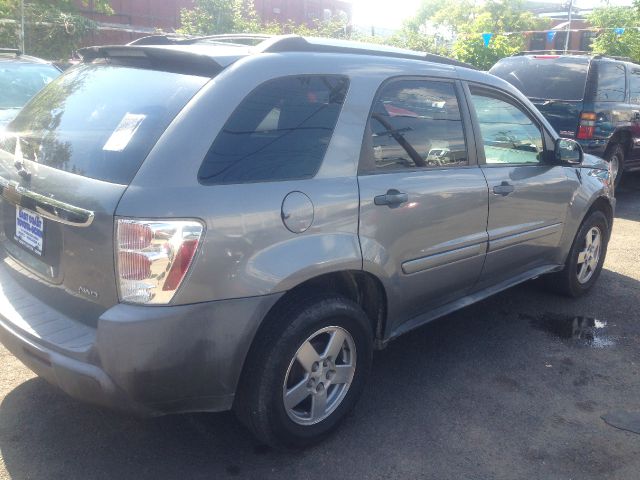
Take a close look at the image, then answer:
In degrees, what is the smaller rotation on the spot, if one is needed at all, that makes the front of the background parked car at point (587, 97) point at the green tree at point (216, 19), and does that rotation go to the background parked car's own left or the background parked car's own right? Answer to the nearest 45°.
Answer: approximately 90° to the background parked car's own left

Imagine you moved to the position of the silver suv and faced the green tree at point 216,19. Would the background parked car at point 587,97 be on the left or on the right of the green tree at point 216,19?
right

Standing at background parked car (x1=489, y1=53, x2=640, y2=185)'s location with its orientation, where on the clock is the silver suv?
The silver suv is roughly at 5 o'clock from the background parked car.

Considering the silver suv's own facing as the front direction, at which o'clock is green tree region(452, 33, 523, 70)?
The green tree is roughly at 11 o'clock from the silver suv.

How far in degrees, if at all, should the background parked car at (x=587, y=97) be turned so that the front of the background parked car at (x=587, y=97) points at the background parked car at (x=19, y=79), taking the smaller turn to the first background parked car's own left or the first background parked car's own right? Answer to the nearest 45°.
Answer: approximately 180°

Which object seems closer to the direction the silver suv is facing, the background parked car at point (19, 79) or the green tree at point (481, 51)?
the green tree

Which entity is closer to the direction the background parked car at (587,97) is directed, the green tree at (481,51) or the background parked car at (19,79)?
the green tree

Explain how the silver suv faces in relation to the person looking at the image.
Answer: facing away from the viewer and to the right of the viewer

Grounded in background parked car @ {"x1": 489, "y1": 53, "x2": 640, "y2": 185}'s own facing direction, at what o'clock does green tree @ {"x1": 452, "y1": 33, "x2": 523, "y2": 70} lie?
The green tree is roughly at 10 o'clock from the background parked car.

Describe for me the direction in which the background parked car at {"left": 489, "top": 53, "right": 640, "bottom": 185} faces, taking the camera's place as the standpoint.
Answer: facing away from the viewer and to the right of the viewer

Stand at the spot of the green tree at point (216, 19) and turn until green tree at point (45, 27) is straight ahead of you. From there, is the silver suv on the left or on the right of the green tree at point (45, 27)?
left
